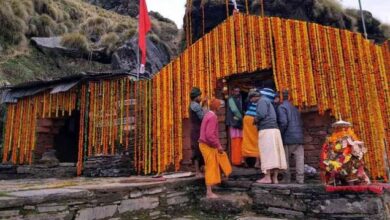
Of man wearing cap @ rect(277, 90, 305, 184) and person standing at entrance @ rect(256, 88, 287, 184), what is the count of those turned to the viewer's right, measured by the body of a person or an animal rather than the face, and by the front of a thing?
0

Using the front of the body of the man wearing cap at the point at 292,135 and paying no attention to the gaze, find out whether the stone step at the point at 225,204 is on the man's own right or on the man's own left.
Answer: on the man's own left

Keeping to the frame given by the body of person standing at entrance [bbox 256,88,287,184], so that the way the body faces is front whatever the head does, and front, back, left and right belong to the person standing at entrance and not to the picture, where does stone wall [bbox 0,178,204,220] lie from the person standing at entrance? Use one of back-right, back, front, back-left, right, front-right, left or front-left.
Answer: left

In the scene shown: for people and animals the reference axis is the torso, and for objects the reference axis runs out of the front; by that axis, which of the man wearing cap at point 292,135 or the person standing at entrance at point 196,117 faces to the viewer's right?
the person standing at entrance

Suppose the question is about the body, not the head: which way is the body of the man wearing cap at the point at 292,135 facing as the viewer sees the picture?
away from the camera

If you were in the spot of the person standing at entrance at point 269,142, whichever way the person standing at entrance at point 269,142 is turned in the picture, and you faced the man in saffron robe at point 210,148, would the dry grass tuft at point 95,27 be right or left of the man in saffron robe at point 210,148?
right

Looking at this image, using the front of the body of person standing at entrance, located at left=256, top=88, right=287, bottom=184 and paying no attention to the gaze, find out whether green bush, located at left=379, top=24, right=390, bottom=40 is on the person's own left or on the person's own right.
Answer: on the person's own right

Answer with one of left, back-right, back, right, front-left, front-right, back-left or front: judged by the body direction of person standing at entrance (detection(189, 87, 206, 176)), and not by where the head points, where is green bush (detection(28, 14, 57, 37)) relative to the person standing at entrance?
back-left

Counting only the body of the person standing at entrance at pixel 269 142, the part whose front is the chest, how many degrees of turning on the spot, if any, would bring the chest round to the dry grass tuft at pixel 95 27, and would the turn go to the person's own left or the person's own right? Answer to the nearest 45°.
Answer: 0° — they already face it
